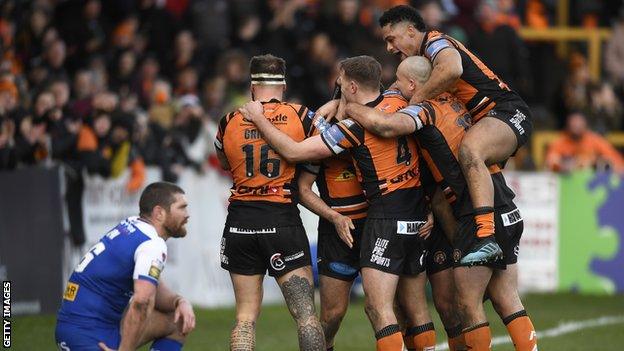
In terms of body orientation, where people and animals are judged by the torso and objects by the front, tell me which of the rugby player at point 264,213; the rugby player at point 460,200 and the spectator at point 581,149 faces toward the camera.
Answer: the spectator

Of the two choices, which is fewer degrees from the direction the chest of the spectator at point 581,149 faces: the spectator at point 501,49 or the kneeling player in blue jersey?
the kneeling player in blue jersey

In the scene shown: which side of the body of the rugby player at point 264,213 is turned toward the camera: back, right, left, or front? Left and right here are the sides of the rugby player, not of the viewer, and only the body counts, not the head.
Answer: back

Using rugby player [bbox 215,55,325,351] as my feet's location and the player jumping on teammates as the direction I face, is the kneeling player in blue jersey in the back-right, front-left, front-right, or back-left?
back-right

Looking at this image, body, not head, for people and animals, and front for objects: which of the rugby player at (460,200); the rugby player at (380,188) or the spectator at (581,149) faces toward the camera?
the spectator

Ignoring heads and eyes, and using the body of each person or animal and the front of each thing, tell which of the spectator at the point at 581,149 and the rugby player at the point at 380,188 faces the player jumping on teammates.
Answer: the spectator

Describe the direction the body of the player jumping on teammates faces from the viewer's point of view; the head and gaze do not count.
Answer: to the viewer's left

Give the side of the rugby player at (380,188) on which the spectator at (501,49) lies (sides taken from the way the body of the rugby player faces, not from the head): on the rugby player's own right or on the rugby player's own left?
on the rugby player's own right

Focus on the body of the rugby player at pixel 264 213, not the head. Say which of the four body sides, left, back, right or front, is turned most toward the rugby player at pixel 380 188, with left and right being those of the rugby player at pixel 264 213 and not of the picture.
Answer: right

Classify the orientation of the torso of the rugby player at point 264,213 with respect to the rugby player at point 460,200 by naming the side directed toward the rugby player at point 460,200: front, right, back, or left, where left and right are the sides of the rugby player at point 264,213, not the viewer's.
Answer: right

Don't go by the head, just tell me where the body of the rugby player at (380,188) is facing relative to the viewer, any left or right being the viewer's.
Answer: facing away from the viewer and to the left of the viewer

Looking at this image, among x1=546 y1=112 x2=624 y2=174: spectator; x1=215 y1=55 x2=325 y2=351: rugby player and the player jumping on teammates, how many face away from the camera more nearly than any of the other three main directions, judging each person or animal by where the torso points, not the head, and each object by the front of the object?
1

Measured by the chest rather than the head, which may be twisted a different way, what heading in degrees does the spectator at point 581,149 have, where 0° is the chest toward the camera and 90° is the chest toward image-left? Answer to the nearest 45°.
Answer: approximately 0°
